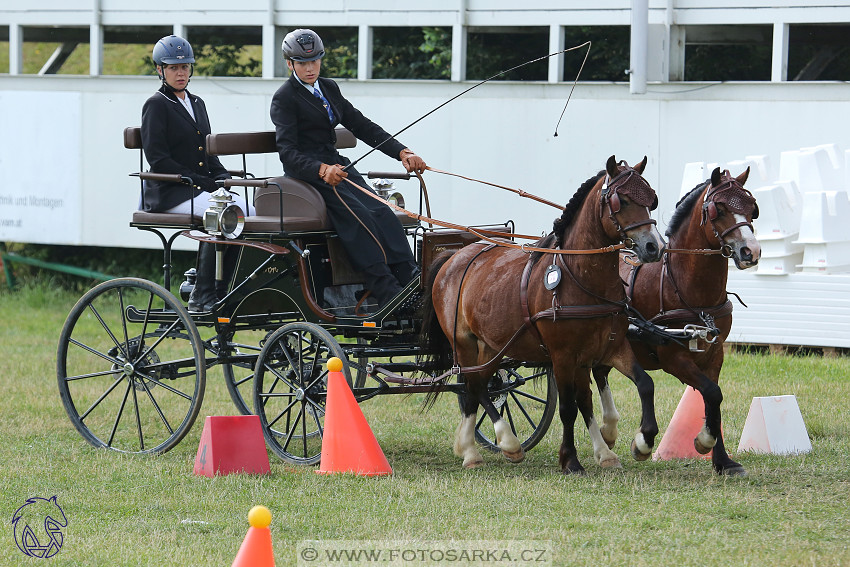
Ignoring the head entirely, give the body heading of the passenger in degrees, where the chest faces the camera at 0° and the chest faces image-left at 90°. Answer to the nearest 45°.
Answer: approximately 315°

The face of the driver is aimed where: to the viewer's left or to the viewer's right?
to the viewer's right

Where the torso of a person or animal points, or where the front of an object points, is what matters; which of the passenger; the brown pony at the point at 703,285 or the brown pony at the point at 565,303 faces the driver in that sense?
the passenger

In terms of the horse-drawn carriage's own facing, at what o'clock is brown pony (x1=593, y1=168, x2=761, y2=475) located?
The brown pony is roughly at 11 o'clock from the horse-drawn carriage.

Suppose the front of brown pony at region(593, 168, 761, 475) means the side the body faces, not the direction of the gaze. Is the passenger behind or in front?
behind

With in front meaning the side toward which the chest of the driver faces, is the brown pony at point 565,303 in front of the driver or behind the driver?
in front

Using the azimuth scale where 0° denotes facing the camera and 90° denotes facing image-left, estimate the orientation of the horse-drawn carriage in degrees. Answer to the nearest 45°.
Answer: approximately 315°

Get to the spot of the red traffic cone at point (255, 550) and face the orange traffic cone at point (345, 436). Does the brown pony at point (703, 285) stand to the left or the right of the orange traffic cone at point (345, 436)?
right

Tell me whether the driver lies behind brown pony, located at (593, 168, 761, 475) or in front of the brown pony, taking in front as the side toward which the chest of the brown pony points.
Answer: behind

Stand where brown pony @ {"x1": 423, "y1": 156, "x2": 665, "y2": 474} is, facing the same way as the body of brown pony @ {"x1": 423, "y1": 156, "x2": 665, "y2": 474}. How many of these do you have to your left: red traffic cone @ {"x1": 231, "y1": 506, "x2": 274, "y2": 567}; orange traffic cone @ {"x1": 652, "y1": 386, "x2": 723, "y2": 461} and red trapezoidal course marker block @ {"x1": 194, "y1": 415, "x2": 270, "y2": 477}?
1

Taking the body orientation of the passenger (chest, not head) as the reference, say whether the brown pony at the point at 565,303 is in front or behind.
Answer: in front
